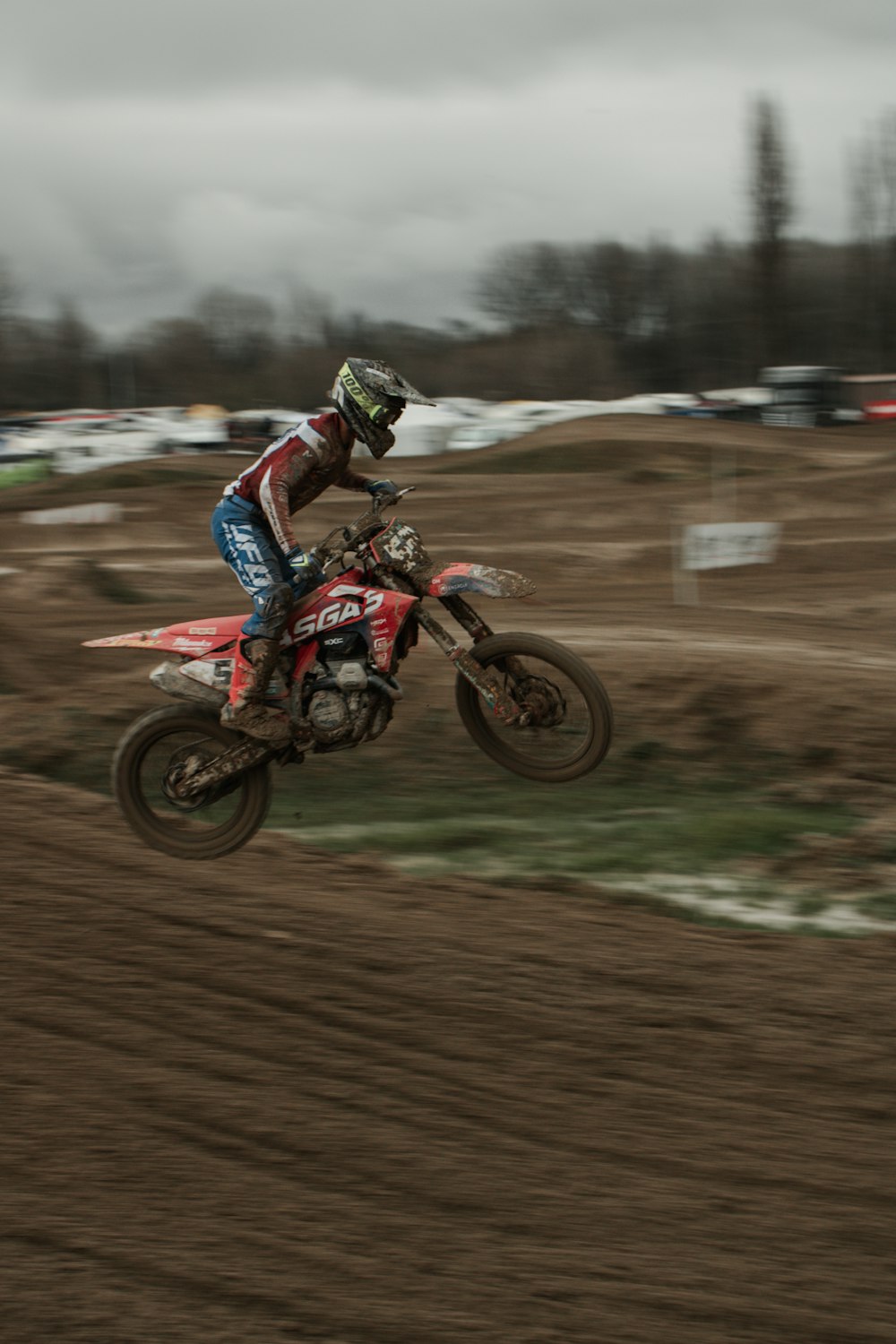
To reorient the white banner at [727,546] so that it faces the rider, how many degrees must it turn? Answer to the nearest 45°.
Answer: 0° — it already faces them

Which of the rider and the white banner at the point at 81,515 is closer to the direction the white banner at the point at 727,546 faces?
the rider

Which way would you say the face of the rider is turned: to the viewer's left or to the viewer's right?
to the viewer's right

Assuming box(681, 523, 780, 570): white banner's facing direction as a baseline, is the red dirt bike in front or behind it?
in front

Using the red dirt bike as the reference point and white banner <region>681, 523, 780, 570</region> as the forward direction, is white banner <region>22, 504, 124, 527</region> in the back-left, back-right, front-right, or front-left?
front-left

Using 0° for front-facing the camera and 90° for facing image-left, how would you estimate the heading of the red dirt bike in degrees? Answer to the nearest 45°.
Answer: approximately 270°

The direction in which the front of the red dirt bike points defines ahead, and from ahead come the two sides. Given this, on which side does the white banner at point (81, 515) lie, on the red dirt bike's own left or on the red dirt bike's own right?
on the red dirt bike's own left

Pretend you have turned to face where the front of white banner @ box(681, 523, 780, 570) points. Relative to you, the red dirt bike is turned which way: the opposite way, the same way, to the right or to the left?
to the left

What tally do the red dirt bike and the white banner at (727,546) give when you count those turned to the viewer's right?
1

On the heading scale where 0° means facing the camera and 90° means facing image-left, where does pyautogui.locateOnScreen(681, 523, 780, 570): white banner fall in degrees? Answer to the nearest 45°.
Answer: approximately 0°

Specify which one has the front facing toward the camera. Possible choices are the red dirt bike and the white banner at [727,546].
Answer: the white banner
